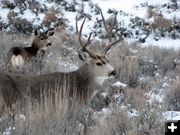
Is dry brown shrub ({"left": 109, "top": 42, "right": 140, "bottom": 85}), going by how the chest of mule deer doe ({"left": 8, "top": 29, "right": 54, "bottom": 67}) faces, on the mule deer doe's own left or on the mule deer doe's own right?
on the mule deer doe's own right

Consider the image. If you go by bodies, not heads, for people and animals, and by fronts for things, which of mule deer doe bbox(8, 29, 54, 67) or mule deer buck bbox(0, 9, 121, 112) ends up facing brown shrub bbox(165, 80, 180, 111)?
the mule deer buck

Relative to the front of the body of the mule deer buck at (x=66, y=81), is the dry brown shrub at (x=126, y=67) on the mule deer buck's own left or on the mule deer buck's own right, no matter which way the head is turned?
on the mule deer buck's own left

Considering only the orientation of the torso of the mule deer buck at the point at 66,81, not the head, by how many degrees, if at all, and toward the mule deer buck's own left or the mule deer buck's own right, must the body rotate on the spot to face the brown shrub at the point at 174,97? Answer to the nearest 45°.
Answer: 0° — it already faces it

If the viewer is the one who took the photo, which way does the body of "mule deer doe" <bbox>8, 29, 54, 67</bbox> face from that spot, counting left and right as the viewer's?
facing away from the viewer and to the right of the viewer

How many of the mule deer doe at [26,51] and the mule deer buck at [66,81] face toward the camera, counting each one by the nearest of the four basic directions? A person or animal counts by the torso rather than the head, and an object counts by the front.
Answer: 0

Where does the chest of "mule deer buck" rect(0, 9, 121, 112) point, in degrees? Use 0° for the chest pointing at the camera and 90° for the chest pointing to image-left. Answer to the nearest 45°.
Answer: approximately 270°

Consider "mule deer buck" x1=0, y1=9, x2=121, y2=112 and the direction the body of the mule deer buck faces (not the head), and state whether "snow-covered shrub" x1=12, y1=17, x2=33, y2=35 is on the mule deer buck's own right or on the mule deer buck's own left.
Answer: on the mule deer buck's own left

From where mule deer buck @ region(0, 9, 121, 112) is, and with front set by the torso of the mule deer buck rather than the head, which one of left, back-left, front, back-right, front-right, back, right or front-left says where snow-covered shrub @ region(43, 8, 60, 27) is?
left

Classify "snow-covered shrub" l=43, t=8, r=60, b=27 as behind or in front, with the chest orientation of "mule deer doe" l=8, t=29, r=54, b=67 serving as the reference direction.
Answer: in front

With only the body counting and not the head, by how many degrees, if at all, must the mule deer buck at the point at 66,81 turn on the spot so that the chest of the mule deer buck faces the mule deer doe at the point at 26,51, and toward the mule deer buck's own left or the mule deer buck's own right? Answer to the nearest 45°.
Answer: approximately 90° to the mule deer buck's own left
